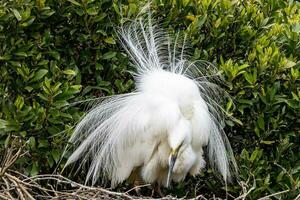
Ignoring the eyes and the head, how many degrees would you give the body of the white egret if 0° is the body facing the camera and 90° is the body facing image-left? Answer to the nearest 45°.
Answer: approximately 0°
